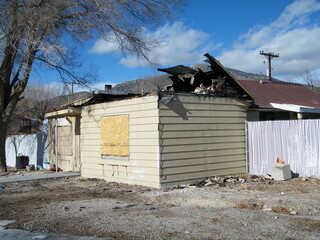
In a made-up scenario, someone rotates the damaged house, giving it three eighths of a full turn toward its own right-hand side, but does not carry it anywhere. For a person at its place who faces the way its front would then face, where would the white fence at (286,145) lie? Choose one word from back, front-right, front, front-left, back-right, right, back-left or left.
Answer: right

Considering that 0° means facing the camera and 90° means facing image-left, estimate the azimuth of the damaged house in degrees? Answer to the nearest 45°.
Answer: approximately 45°

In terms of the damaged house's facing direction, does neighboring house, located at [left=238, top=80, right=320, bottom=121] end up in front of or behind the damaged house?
behind

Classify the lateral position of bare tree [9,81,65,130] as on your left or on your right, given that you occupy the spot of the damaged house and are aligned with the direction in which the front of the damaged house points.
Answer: on your right

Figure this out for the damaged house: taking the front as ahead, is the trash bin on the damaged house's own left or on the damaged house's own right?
on the damaged house's own right
